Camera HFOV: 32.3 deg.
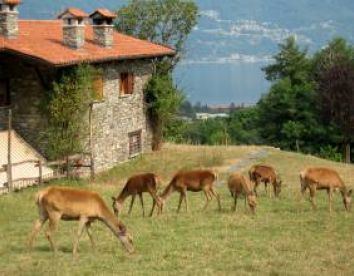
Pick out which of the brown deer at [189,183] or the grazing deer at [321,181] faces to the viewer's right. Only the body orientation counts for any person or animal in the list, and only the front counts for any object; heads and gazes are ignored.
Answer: the grazing deer

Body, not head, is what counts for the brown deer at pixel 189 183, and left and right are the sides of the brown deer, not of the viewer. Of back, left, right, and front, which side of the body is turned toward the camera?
left

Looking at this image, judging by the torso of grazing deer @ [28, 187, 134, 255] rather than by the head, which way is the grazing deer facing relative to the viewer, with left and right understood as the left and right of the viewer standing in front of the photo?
facing to the right of the viewer

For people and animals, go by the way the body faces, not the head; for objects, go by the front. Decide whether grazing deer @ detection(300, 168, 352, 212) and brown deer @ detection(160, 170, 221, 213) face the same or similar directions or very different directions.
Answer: very different directions

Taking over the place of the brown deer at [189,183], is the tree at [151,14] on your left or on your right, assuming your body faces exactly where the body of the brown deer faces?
on your right

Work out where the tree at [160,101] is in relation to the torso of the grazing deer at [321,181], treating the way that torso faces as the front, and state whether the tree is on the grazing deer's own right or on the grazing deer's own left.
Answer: on the grazing deer's own left

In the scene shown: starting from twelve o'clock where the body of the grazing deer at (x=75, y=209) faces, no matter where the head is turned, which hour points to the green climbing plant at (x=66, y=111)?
The green climbing plant is roughly at 9 o'clock from the grazing deer.

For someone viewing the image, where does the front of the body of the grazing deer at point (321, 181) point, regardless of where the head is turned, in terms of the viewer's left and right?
facing to the right of the viewer
